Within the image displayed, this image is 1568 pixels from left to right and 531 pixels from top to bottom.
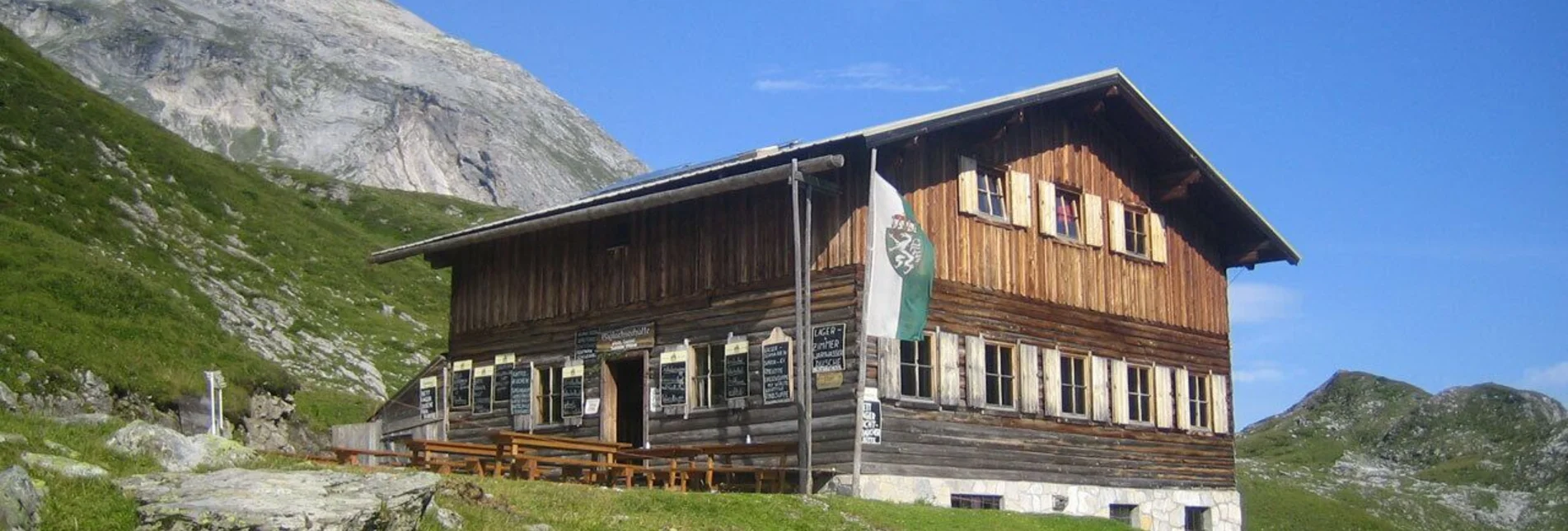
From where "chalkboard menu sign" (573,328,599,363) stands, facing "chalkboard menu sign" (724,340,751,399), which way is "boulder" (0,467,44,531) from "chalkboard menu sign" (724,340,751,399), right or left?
right

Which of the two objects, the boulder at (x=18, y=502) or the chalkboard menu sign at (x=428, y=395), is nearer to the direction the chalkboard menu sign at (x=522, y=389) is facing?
the boulder

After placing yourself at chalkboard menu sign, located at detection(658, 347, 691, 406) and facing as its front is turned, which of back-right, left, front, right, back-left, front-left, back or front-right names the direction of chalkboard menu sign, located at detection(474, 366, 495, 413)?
right

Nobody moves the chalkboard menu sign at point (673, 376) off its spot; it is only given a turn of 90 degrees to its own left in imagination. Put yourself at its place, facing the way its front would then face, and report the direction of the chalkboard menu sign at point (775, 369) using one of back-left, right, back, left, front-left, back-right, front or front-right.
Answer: front

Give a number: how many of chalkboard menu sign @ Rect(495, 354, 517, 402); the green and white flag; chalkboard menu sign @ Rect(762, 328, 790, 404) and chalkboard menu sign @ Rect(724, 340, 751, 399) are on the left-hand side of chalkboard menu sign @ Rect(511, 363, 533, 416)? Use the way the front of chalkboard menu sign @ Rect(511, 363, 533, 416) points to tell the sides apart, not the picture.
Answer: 3

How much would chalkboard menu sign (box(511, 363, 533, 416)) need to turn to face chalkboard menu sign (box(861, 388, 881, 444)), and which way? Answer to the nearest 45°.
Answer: approximately 90° to its left

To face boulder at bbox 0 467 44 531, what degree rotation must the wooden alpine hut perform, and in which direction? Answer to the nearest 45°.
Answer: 0° — it already faces it

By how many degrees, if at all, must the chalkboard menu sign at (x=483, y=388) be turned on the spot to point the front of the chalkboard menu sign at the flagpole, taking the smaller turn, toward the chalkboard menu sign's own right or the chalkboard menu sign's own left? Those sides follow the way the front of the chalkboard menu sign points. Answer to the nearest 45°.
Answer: approximately 90° to the chalkboard menu sign's own left

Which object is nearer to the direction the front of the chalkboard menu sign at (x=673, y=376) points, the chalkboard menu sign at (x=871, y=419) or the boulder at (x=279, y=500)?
the boulder

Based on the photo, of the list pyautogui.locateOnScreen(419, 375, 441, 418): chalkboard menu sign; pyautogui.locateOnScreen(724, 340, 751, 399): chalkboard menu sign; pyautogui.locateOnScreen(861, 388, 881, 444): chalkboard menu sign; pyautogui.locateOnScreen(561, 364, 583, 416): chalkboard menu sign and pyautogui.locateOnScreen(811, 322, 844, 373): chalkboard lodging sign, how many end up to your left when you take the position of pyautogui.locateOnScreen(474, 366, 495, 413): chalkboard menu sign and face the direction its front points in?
4

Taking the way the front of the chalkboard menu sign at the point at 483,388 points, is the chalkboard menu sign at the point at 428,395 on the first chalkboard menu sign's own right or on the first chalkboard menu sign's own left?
on the first chalkboard menu sign's own right

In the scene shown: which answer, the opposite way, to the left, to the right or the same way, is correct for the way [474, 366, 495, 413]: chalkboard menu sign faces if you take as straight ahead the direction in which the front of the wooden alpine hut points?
the same way

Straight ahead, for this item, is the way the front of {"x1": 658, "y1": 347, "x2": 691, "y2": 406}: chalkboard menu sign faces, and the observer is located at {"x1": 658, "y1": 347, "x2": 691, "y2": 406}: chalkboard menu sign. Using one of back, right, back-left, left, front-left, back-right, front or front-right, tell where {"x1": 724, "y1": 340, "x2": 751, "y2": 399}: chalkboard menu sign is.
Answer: left

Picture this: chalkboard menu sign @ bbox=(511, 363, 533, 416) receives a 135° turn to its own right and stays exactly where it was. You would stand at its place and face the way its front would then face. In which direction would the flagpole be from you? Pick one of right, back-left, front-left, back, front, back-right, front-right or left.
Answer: back-right

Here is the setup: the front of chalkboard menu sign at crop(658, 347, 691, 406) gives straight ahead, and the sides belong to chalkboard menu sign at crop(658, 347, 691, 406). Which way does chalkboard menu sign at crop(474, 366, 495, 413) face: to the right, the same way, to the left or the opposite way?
the same way

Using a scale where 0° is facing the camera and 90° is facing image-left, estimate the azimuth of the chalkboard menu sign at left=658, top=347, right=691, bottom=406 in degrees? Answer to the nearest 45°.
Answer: approximately 45°

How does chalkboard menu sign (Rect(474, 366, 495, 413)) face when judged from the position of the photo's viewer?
facing the viewer and to the left of the viewer

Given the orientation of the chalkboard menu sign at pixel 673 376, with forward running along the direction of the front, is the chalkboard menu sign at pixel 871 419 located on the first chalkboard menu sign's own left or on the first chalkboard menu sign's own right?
on the first chalkboard menu sign's own left
